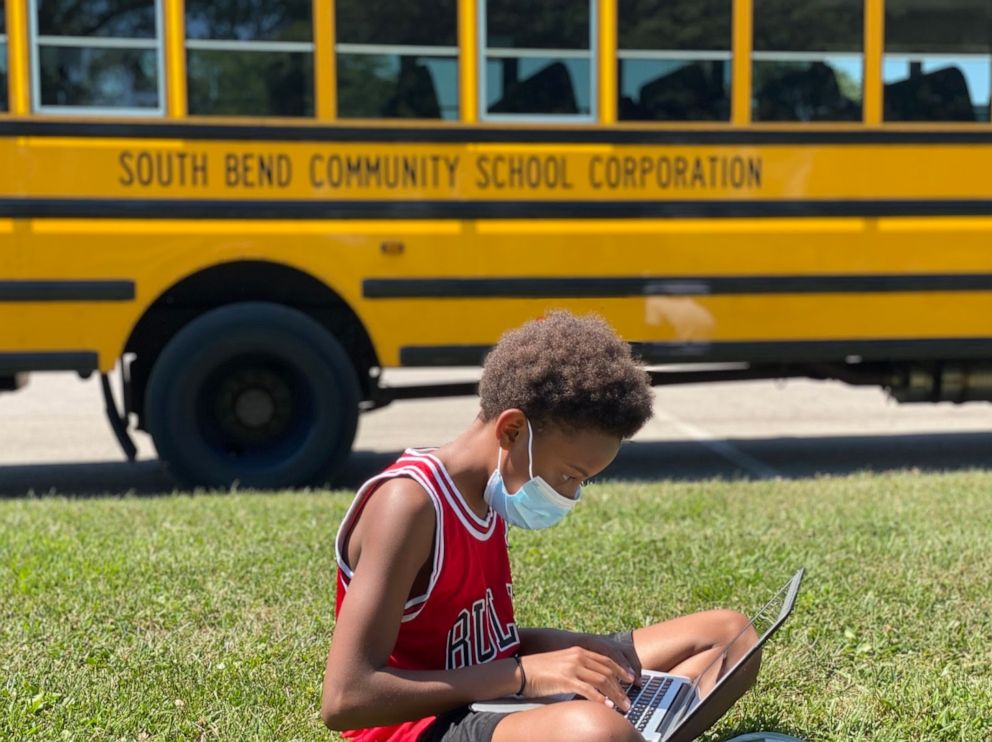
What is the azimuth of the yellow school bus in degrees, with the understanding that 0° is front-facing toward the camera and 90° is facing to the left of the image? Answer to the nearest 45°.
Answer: approximately 270°

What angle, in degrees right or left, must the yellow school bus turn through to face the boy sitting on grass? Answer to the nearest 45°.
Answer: approximately 90° to its right
